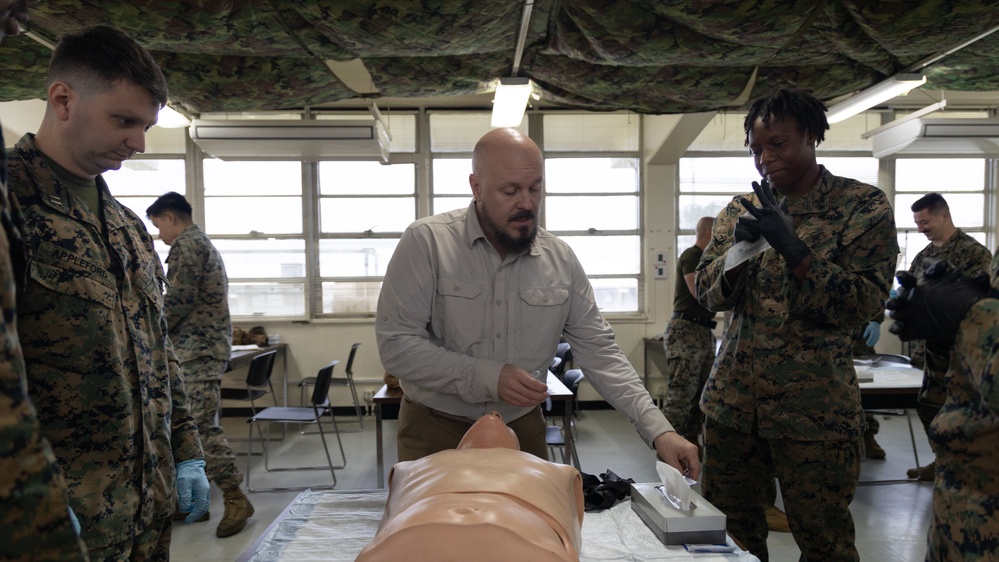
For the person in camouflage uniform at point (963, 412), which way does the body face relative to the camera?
to the viewer's left

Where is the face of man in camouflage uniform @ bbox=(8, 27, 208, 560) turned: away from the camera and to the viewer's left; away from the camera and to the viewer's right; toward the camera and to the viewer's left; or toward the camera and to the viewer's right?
toward the camera and to the viewer's right

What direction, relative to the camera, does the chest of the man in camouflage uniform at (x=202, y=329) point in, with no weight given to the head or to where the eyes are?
to the viewer's left

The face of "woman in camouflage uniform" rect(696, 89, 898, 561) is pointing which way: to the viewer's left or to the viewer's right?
to the viewer's left

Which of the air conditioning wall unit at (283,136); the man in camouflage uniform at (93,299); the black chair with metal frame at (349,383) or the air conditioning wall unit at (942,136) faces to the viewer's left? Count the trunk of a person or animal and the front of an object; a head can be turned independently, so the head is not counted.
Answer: the black chair with metal frame

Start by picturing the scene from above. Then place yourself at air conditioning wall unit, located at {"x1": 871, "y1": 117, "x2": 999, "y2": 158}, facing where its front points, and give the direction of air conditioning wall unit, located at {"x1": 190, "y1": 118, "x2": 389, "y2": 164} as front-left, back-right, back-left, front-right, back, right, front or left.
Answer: front-right

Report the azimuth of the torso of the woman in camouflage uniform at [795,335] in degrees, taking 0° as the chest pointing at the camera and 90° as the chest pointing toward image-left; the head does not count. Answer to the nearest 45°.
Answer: approximately 45°
